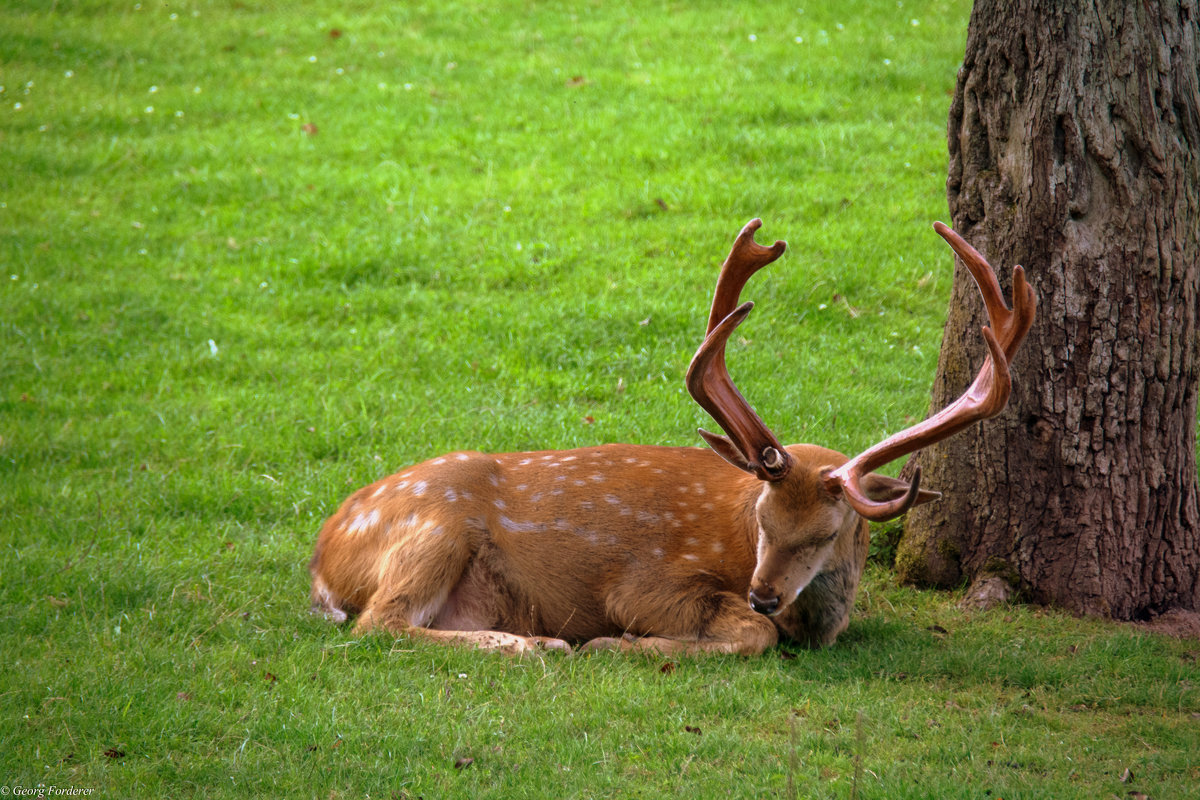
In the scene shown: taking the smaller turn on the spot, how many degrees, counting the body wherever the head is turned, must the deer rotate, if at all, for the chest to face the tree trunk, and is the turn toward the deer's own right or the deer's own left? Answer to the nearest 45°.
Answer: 0° — it already faces it

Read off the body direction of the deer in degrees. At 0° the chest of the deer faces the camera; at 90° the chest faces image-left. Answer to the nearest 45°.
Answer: approximately 270°
